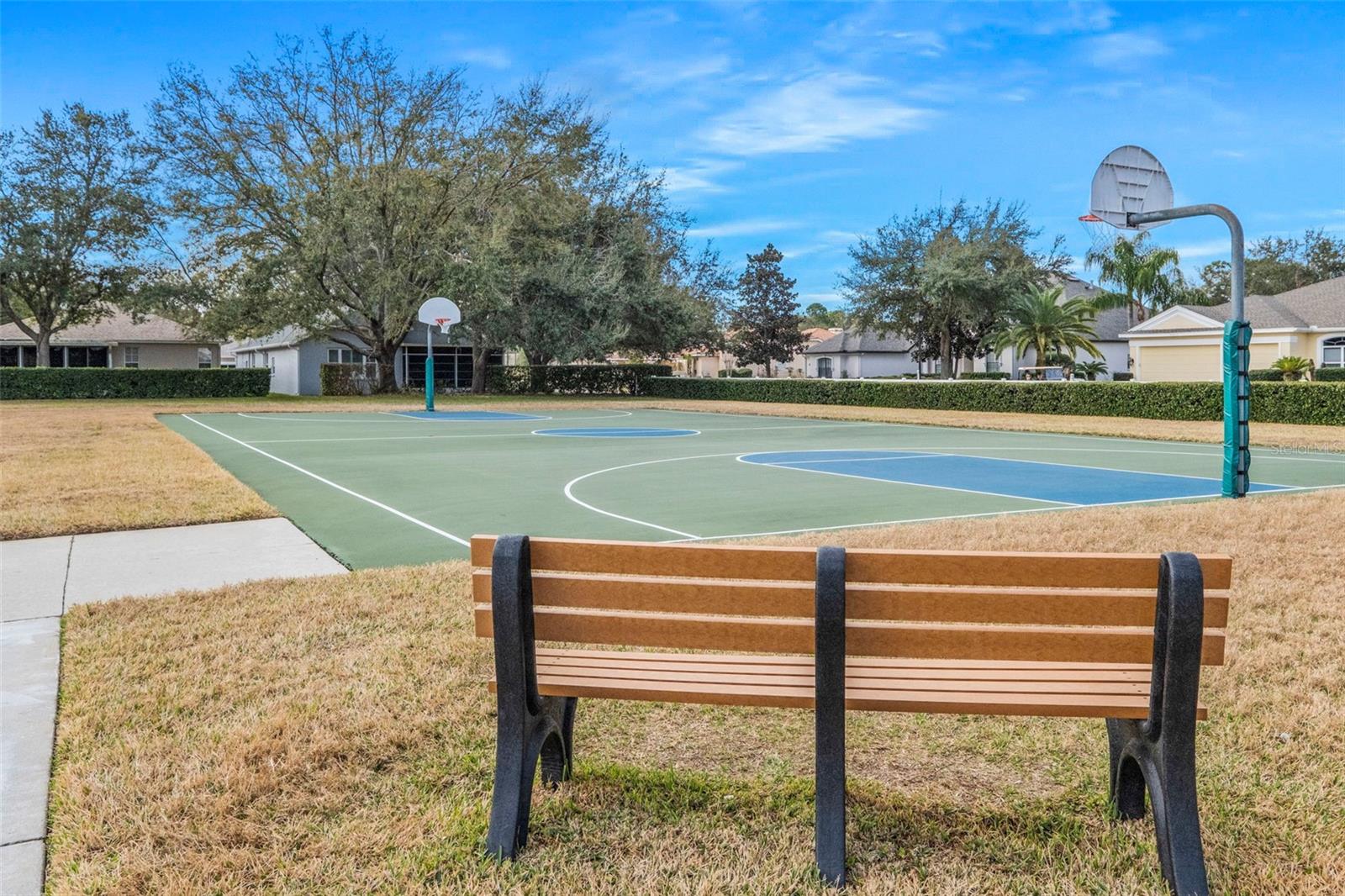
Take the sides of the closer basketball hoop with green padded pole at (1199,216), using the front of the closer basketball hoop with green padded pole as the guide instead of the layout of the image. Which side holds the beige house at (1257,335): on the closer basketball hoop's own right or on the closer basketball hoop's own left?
on the closer basketball hoop's own right

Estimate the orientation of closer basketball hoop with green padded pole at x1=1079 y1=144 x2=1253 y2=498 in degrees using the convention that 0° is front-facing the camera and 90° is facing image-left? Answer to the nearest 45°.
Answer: approximately 135°

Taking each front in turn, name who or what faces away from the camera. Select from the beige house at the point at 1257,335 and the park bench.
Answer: the park bench

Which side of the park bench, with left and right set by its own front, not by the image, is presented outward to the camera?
back

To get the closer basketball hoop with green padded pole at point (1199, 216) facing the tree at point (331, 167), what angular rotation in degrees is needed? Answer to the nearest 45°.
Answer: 0° — it already faces it

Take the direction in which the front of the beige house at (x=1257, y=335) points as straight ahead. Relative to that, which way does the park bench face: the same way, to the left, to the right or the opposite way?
the opposite way

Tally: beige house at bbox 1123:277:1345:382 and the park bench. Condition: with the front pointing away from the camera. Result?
1

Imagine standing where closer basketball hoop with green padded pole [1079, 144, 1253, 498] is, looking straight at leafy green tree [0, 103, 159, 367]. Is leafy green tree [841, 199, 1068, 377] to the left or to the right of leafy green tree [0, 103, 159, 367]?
right

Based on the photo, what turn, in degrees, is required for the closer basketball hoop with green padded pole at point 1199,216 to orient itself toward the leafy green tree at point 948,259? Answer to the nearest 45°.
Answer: approximately 45° to its right

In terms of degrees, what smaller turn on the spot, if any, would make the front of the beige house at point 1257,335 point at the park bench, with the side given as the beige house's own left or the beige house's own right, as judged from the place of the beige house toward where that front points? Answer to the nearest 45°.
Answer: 0° — it already faces it

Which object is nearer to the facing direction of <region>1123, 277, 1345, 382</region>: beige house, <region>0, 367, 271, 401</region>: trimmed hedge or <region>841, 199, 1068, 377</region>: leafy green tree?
the trimmed hedge

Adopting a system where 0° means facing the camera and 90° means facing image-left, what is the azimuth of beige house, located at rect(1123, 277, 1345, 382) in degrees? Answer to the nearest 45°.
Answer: approximately 0°
